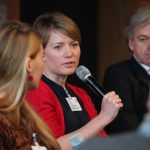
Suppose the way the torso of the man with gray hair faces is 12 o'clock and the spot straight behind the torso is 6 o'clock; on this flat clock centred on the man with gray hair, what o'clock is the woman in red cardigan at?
The woman in red cardigan is roughly at 3 o'clock from the man with gray hair.

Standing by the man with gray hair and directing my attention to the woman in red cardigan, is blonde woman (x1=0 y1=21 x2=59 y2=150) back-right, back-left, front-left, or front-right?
front-left

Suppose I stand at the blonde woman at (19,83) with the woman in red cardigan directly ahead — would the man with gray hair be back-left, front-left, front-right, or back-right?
front-right

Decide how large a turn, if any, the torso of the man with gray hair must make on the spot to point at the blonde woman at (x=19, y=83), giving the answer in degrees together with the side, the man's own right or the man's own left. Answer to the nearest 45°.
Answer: approximately 90° to the man's own right

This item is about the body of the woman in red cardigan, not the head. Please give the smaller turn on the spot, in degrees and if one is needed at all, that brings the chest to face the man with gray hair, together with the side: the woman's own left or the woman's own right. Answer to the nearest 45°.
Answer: approximately 90° to the woman's own left

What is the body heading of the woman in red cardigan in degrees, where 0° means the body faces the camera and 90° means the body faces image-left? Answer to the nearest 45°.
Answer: approximately 315°

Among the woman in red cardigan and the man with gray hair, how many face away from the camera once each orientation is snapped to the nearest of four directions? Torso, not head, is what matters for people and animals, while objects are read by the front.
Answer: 0

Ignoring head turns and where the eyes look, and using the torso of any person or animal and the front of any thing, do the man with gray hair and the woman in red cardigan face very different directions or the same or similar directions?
same or similar directions
